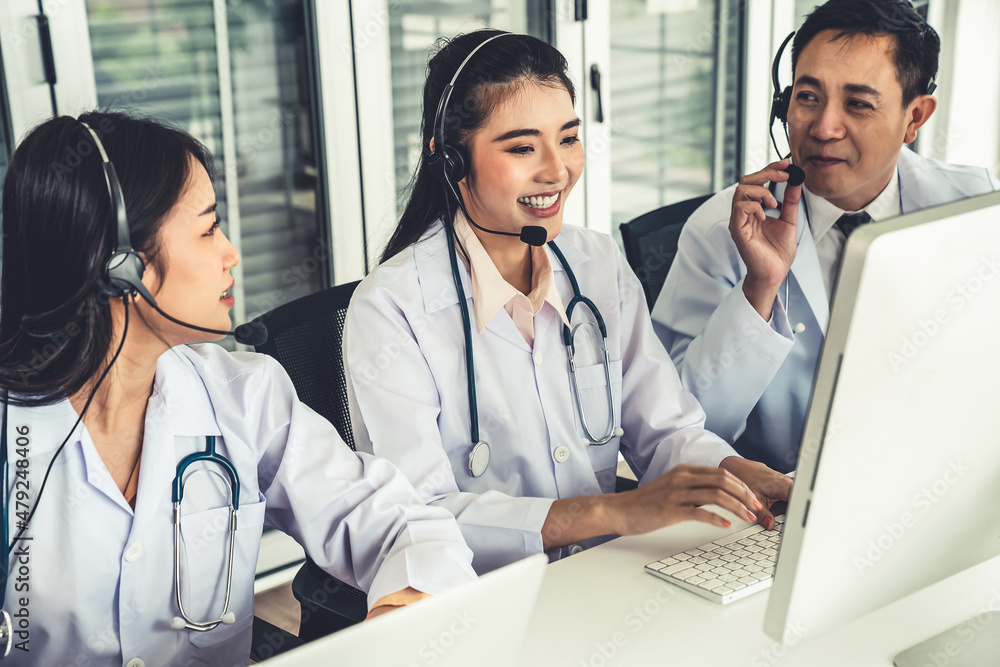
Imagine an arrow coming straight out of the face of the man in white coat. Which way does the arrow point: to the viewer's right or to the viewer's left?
to the viewer's left

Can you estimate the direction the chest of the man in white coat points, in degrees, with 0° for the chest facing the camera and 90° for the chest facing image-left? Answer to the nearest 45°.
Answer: approximately 45°

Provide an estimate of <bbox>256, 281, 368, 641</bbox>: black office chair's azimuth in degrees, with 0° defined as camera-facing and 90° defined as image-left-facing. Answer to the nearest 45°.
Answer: approximately 315°

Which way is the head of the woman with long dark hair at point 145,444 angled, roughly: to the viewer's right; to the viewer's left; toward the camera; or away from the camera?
to the viewer's right

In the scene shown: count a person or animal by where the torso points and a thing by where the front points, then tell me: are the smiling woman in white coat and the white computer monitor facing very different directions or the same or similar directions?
very different directions
